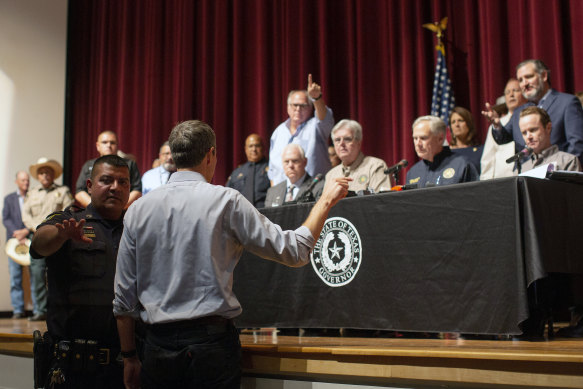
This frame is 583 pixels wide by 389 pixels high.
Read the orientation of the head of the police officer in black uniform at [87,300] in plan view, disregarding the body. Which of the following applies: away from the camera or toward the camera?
toward the camera

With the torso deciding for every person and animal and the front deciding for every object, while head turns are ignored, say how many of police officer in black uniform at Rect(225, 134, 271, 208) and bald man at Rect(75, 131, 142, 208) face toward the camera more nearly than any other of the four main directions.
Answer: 2

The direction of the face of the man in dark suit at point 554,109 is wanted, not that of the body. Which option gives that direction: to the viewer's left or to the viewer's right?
to the viewer's left

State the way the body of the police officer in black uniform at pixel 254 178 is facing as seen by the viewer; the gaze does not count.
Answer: toward the camera

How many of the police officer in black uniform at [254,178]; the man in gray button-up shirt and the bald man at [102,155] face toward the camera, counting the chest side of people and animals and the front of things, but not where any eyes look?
2

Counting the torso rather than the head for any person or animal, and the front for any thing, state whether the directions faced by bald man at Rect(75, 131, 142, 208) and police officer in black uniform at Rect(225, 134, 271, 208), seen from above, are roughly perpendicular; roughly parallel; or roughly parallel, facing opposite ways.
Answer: roughly parallel

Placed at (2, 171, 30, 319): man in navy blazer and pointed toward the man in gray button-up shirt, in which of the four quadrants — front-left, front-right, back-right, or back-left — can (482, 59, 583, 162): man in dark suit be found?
front-left

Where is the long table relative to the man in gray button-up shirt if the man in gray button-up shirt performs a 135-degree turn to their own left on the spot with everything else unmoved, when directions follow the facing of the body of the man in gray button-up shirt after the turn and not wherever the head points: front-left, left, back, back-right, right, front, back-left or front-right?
back-right

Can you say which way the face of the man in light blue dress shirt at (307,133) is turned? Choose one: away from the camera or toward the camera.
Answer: toward the camera

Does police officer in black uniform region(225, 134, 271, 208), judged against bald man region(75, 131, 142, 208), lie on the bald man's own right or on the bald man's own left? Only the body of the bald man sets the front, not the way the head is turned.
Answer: on the bald man's own left

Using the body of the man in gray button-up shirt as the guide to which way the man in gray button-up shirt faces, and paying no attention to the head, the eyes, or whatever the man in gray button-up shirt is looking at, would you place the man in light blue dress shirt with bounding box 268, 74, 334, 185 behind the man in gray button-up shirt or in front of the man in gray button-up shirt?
in front

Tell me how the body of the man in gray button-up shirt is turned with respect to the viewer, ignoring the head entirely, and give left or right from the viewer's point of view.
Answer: facing away from the viewer and to the right of the viewer

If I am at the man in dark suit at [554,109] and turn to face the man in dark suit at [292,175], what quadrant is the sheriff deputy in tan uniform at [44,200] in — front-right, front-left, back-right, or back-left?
front-right

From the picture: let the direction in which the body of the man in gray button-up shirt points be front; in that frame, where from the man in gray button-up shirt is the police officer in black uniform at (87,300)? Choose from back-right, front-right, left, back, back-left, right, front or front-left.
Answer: left

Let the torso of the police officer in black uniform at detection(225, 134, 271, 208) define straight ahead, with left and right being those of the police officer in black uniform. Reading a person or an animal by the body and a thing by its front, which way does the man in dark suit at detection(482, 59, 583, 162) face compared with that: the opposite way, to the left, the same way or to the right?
to the right
